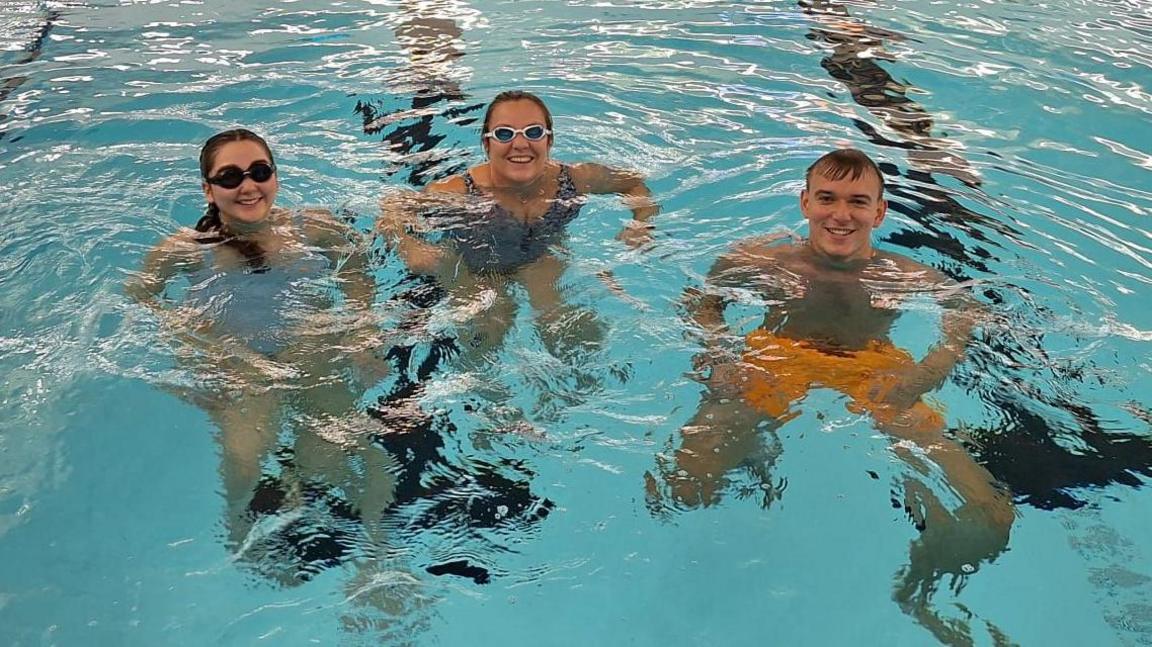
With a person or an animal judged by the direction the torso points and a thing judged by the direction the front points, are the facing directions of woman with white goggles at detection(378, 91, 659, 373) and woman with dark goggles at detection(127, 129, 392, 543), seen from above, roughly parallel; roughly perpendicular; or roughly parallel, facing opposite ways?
roughly parallel

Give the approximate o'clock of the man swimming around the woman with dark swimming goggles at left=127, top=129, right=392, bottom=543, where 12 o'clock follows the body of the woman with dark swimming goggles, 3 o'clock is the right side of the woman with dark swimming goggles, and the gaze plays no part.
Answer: The man swimming is roughly at 10 o'clock from the woman with dark swimming goggles.

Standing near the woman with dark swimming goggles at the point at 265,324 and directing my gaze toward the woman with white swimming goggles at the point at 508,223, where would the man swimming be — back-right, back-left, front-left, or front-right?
front-right

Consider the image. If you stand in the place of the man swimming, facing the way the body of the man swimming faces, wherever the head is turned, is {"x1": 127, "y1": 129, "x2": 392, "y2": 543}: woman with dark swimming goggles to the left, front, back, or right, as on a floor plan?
right

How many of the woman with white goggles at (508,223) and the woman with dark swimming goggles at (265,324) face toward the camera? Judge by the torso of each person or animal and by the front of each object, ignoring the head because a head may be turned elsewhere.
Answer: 2

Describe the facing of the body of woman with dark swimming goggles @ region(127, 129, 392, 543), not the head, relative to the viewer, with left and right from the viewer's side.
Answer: facing the viewer

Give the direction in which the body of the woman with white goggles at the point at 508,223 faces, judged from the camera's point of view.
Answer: toward the camera

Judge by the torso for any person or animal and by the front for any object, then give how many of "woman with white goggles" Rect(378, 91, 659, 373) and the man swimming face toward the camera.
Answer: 2

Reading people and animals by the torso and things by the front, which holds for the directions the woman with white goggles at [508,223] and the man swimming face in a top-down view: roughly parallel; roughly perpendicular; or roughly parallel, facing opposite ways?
roughly parallel

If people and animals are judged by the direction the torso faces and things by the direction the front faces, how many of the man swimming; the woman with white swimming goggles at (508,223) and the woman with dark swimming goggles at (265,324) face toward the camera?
3

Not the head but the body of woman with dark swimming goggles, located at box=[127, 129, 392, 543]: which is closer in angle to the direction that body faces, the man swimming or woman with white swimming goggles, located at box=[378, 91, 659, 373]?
the man swimming
